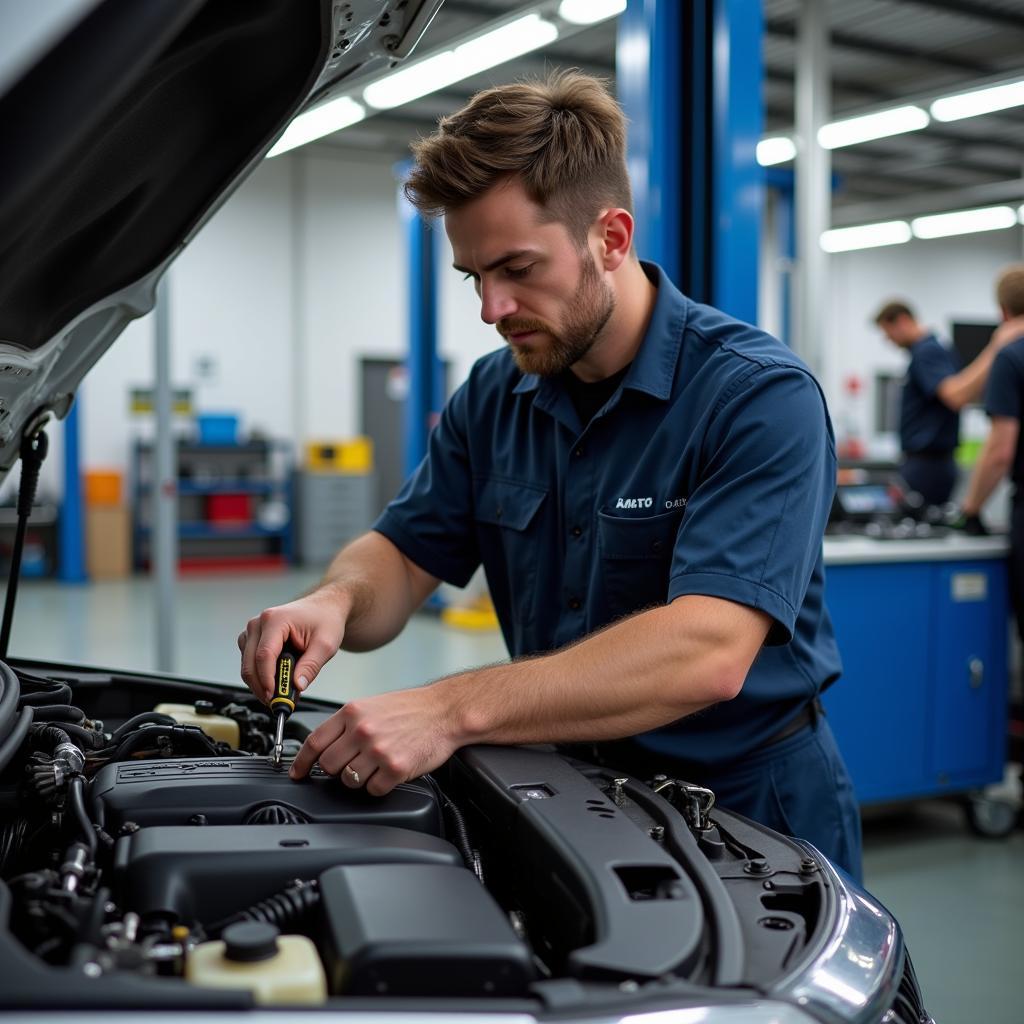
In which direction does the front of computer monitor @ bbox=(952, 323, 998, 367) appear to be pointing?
toward the camera

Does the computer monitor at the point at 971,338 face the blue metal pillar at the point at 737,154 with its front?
yes

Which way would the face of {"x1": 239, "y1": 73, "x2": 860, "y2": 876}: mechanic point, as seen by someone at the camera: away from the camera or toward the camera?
toward the camera

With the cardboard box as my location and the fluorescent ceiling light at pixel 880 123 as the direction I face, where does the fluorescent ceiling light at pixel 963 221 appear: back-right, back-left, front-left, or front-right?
front-left

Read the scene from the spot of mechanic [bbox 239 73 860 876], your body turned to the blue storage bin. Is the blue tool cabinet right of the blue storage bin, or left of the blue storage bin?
right

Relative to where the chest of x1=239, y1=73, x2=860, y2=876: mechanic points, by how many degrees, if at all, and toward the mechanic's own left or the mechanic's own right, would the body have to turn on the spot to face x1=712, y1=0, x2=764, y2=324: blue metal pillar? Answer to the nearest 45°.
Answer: approximately 135° to the mechanic's own right

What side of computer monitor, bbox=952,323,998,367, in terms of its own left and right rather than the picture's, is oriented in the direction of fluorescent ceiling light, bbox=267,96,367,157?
right

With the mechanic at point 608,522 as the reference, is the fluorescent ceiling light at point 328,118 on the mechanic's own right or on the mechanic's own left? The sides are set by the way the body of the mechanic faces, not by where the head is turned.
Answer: on the mechanic's own right

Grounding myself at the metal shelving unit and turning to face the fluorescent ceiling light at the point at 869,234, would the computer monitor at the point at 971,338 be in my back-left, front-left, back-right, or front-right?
front-right
